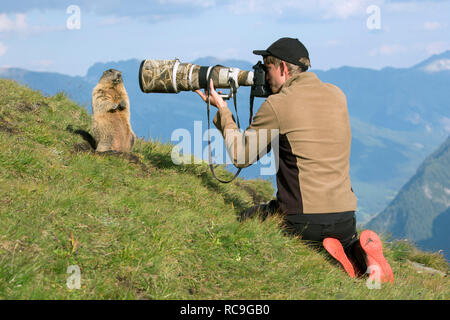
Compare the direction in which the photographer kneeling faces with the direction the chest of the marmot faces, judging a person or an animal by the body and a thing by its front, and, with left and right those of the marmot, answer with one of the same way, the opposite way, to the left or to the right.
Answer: the opposite way

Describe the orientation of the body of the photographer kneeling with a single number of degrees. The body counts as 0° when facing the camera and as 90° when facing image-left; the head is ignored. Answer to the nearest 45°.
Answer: approximately 135°

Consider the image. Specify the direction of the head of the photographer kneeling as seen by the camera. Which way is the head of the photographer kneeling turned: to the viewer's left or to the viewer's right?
to the viewer's left

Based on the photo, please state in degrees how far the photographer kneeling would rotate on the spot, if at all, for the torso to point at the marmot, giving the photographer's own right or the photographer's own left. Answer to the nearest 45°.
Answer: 0° — they already face it
